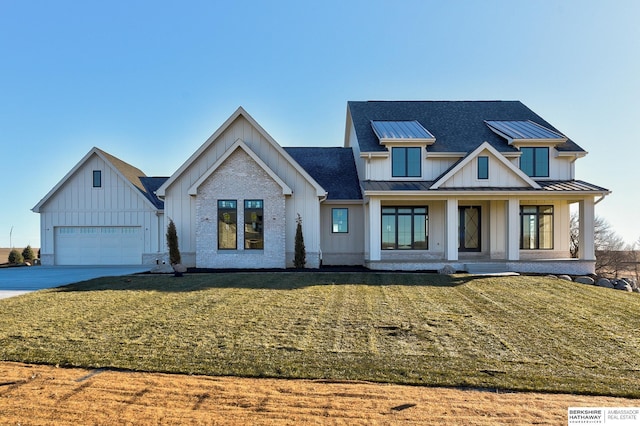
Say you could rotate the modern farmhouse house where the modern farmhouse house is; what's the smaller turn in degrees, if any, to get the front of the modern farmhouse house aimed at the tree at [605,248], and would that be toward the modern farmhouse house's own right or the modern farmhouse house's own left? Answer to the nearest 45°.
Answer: approximately 135° to the modern farmhouse house's own left

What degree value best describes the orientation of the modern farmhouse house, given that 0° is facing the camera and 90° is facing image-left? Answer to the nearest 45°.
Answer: approximately 0°
